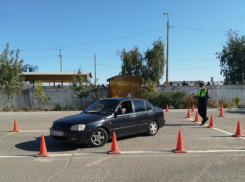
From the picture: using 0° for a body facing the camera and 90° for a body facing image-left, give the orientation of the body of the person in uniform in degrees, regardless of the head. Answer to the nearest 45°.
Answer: approximately 45°

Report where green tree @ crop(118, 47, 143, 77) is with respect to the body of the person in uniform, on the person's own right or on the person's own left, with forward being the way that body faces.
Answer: on the person's own right

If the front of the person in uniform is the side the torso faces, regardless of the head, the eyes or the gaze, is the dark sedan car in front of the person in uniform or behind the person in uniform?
in front

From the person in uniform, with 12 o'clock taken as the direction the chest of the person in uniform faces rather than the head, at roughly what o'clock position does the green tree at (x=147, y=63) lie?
The green tree is roughly at 4 o'clock from the person in uniform.

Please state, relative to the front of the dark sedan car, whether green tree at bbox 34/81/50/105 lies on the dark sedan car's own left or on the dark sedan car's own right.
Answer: on the dark sedan car's own right

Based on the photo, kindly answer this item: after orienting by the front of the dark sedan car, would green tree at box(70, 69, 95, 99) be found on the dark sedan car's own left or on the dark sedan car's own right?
on the dark sedan car's own right

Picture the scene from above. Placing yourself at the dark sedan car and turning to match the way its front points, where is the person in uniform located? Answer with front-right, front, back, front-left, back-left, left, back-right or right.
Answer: back

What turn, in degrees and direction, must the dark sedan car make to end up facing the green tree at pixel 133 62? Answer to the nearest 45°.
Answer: approximately 135° to its right

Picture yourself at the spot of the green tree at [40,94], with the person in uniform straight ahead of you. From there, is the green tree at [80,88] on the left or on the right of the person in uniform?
left

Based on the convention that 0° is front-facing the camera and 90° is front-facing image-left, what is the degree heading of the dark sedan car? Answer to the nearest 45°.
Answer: approximately 45°

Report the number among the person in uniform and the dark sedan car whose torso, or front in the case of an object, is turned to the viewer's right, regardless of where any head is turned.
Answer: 0

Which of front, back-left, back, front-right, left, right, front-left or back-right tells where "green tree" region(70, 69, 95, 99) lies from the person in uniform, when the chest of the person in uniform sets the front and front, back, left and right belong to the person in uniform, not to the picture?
right
